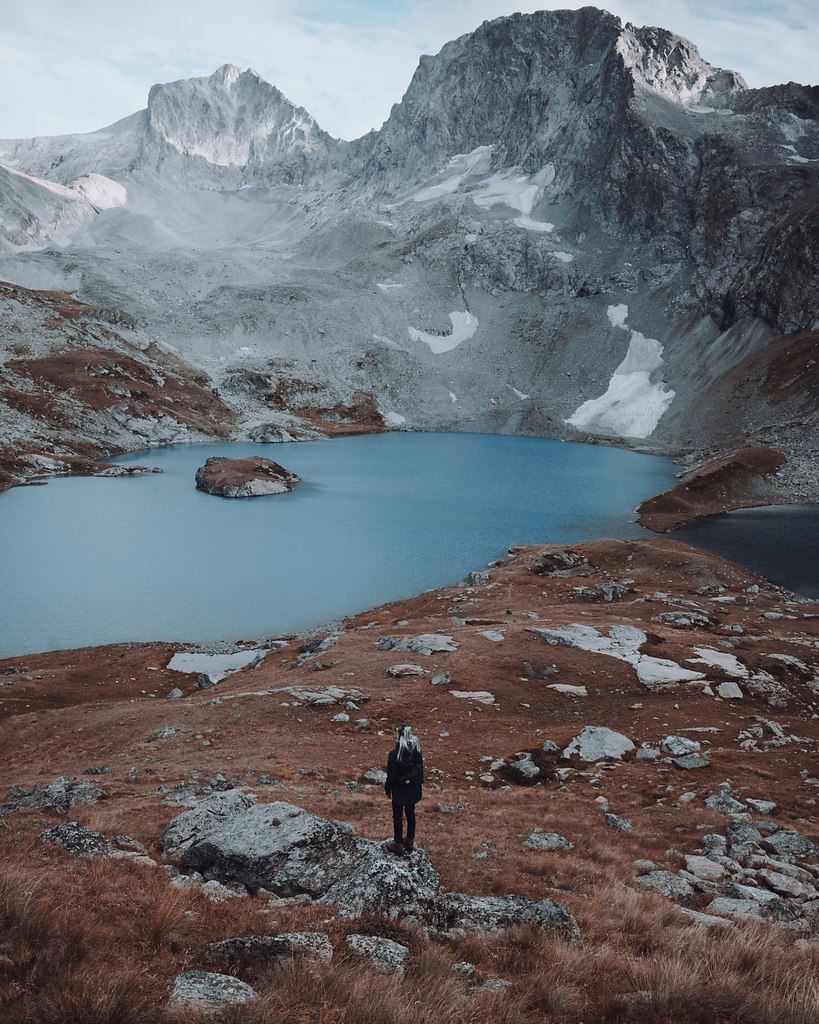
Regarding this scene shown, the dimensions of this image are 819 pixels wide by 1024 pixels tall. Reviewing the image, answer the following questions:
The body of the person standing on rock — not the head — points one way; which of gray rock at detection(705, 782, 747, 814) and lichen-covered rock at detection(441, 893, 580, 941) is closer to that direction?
the gray rock

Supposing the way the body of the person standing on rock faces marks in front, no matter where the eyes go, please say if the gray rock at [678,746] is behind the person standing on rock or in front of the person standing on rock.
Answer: in front

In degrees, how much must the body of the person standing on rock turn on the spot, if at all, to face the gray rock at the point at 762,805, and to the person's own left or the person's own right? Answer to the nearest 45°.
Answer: approximately 45° to the person's own right

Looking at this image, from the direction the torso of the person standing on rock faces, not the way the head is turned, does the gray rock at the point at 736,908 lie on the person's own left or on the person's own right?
on the person's own right

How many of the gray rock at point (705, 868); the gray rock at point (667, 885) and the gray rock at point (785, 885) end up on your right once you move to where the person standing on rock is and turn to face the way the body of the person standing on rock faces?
3

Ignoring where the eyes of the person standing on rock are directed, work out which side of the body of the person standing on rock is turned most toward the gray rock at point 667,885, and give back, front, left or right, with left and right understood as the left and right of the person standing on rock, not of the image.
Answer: right

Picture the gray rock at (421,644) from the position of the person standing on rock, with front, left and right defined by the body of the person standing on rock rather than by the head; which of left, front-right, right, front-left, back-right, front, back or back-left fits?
front

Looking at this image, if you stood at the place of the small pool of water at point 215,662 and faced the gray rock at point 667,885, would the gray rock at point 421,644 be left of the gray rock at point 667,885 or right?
left

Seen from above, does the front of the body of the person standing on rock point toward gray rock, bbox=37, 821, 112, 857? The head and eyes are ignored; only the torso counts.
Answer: no

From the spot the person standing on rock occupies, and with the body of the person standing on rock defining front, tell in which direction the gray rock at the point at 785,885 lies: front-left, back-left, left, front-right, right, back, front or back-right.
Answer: right

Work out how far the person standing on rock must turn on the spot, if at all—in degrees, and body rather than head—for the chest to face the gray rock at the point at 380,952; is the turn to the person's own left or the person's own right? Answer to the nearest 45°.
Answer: approximately 180°

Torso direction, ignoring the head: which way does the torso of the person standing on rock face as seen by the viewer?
away from the camera

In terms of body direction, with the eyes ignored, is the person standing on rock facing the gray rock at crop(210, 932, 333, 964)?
no
